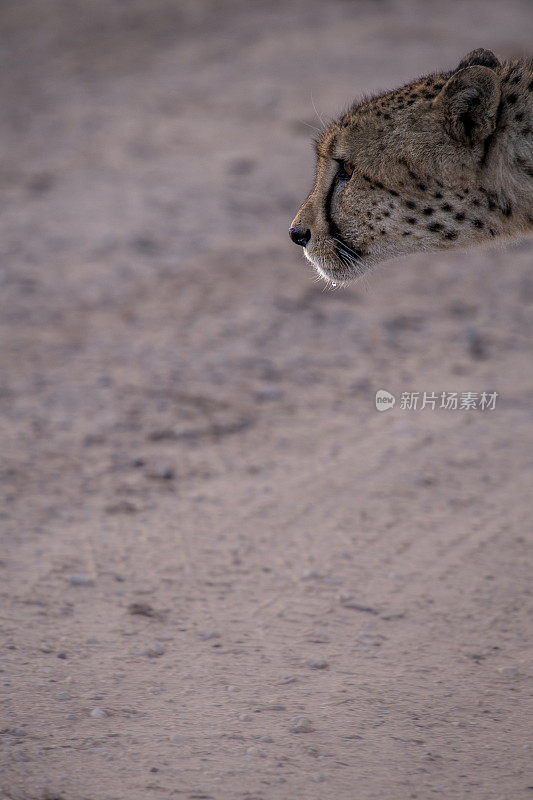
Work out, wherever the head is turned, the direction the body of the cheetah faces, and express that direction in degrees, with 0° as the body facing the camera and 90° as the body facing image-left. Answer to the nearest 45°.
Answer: approximately 90°

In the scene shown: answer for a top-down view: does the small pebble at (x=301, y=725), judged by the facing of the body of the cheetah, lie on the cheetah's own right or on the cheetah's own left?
on the cheetah's own left
